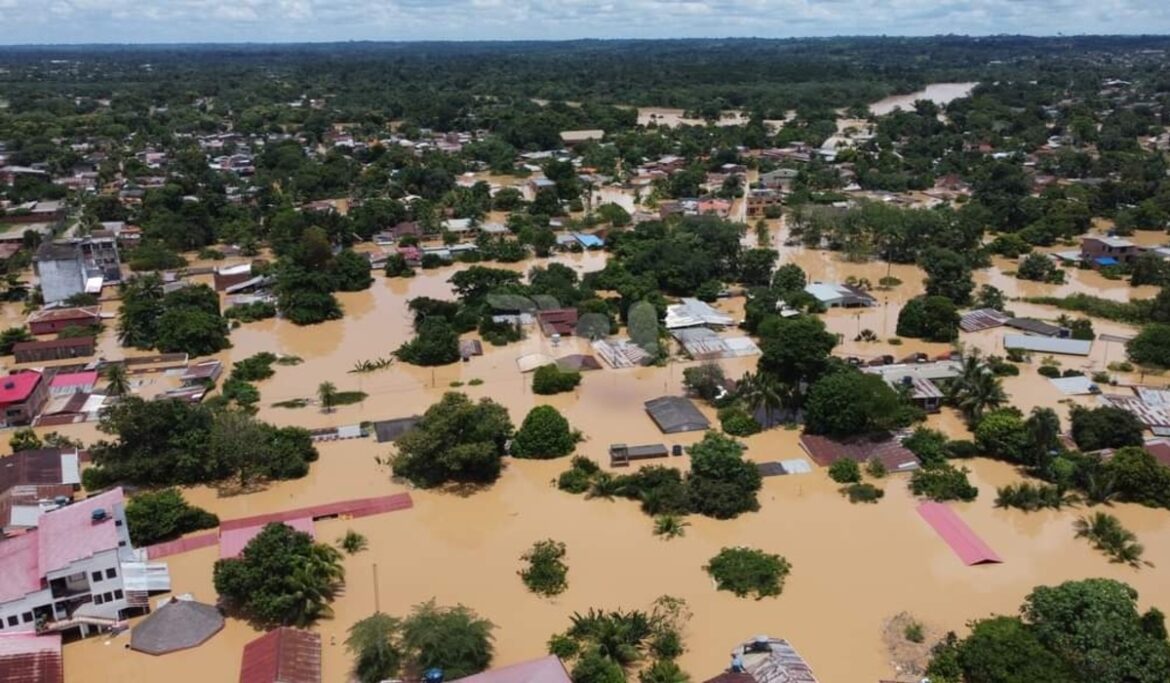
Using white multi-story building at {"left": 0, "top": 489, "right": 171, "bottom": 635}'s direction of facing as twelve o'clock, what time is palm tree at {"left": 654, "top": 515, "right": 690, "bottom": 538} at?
The palm tree is roughly at 11 o'clock from the white multi-story building.

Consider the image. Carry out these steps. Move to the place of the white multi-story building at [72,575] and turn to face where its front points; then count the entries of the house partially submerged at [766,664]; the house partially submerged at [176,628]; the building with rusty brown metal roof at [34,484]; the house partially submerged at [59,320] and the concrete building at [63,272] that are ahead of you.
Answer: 2

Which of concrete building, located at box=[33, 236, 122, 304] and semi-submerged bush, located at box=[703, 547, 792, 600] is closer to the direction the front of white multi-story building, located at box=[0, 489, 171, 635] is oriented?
the semi-submerged bush

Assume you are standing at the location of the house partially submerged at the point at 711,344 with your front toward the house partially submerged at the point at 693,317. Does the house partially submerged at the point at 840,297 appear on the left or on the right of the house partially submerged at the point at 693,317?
right

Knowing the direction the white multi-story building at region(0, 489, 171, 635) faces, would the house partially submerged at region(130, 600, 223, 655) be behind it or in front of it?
in front

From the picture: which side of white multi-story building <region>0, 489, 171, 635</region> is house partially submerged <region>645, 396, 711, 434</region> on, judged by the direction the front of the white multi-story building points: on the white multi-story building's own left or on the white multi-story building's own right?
on the white multi-story building's own left

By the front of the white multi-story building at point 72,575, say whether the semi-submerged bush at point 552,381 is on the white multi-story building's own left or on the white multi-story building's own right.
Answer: on the white multi-story building's own left

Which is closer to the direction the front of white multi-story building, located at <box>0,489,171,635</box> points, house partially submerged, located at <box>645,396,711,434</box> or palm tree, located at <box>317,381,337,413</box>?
the house partially submerged

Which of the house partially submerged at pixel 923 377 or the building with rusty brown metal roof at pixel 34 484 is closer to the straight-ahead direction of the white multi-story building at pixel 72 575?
the house partially submerged

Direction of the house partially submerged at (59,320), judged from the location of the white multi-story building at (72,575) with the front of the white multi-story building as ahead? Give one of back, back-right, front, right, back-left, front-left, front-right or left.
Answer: back-left

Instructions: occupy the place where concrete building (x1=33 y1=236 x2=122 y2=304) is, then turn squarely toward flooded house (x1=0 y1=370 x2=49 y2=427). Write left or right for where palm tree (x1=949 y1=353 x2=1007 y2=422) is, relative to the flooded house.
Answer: left

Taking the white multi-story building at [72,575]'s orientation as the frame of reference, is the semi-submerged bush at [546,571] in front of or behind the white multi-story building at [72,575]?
in front

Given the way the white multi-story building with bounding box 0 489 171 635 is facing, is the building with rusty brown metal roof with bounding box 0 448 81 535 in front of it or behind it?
behind

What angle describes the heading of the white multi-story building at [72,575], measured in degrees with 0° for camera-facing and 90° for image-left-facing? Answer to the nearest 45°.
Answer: approximately 315°
